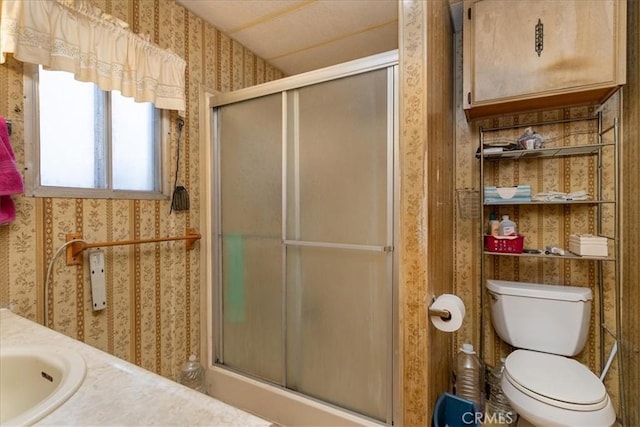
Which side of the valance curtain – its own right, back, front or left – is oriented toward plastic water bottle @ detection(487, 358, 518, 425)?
front

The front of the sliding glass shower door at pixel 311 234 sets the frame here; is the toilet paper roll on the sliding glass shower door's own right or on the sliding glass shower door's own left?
on the sliding glass shower door's own left

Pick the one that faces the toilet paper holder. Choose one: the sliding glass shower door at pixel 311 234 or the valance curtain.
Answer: the valance curtain

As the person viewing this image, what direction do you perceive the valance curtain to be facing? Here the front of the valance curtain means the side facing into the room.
facing the viewer and to the right of the viewer

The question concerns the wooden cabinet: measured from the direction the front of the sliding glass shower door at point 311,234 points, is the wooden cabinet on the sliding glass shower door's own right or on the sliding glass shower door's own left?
on the sliding glass shower door's own left

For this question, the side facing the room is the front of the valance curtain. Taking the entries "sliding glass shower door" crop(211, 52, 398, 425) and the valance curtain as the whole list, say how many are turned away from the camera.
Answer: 0

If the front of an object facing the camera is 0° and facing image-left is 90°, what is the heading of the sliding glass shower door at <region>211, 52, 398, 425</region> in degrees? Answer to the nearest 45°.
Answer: approximately 45°

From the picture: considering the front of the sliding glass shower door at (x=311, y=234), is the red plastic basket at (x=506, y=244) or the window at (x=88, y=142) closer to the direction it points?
the window

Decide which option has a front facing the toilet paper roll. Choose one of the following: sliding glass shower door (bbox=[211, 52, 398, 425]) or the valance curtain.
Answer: the valance curtain

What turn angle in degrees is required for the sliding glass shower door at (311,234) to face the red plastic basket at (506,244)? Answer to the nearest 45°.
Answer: approximately 135° to its left

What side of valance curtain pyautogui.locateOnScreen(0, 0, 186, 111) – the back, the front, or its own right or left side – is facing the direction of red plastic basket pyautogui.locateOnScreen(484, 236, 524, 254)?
front
